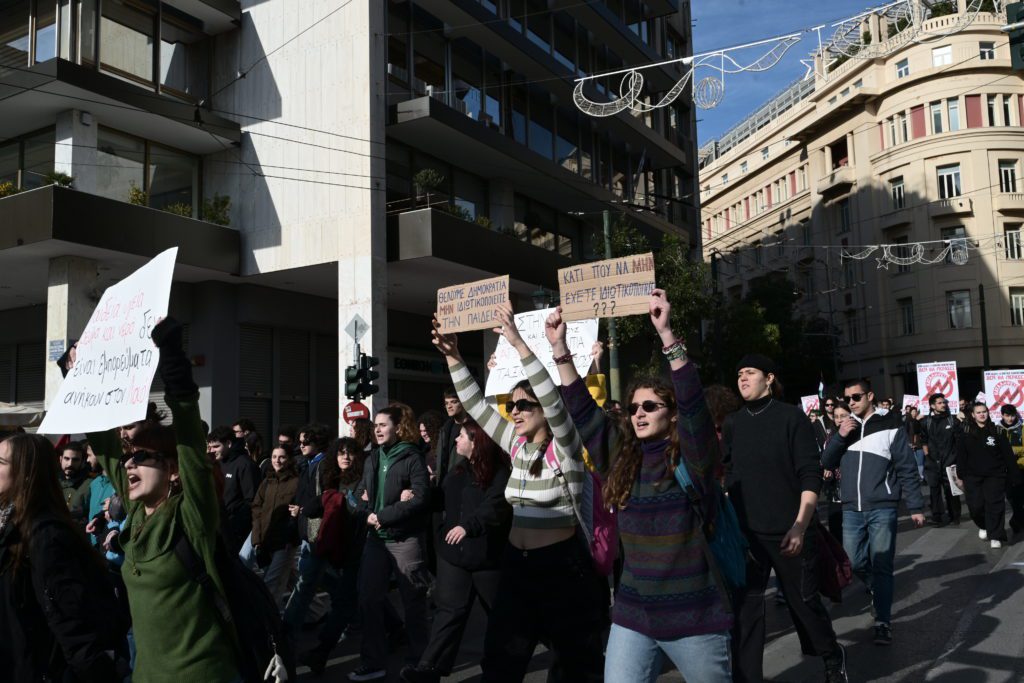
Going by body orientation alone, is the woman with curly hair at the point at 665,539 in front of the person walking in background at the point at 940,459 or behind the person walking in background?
in front

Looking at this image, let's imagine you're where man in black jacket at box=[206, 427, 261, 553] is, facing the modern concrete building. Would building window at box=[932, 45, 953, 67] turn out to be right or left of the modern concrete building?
right

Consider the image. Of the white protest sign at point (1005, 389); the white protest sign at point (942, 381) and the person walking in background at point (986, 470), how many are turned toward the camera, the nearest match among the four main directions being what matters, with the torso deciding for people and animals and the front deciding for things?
3

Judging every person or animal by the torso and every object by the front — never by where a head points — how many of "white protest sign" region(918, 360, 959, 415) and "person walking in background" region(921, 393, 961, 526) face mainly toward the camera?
2

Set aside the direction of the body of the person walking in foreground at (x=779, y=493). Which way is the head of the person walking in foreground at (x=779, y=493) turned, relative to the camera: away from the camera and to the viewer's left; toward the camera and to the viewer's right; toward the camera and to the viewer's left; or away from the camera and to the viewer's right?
toward the camera and to the viewer's left

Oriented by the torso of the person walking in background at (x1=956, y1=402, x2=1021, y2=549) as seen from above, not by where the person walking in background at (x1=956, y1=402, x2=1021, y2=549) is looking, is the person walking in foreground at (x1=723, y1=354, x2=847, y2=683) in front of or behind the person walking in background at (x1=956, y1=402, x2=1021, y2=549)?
in front

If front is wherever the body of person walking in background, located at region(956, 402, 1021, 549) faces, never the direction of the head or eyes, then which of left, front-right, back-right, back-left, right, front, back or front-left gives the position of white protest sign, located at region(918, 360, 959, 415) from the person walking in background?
back

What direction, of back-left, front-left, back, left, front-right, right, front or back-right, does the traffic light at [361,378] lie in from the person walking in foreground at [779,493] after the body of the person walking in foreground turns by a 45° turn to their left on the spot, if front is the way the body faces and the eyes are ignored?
back-right

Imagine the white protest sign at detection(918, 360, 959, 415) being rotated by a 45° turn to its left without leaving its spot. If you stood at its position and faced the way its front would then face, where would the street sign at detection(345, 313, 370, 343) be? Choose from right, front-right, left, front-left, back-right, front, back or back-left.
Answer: right

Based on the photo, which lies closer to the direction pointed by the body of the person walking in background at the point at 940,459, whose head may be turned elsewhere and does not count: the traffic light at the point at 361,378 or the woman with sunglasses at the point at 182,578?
the woman with sunglasses

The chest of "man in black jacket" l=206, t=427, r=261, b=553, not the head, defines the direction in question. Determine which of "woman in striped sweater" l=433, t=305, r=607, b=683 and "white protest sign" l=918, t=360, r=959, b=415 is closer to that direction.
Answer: the woman in striped sweater

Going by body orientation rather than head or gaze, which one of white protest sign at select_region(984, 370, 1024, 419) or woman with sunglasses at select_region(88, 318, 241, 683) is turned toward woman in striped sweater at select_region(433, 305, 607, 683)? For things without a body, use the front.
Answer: the white protest sign
